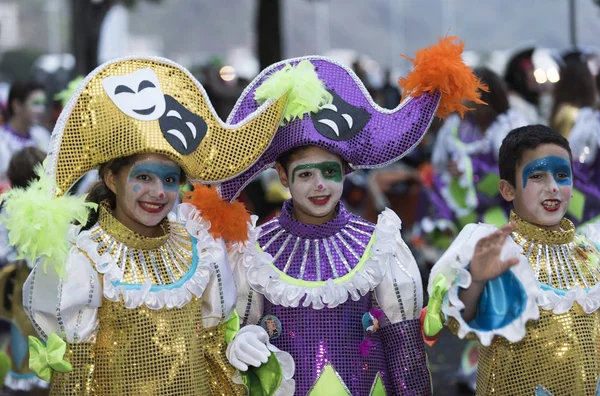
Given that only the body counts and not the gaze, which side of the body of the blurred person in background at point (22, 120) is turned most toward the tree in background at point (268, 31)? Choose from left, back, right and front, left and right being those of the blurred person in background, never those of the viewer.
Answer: left

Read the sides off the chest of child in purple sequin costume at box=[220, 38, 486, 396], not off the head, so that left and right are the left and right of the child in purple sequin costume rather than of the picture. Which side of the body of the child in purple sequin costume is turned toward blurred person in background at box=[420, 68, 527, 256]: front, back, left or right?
back

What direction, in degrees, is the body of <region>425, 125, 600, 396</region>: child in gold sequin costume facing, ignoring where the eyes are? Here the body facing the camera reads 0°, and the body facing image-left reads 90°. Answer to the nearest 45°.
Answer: approximately 315°

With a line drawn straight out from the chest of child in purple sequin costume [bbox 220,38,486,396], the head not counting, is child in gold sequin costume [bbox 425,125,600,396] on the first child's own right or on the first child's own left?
on the first child's own left

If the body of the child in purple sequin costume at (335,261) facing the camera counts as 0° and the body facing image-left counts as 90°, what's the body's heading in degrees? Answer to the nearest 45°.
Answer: approximately 0°

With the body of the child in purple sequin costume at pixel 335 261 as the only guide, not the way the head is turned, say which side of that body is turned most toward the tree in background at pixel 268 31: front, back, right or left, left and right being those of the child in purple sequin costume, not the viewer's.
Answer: back

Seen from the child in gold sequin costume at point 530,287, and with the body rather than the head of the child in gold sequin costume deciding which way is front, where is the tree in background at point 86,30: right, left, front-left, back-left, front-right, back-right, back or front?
back
